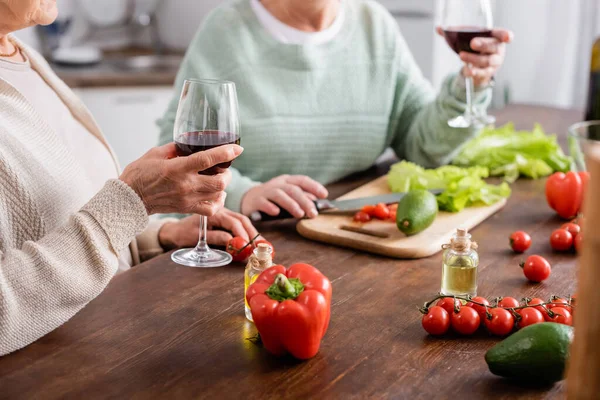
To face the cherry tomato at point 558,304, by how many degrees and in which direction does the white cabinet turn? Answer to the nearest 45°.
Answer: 0° — it already faces it

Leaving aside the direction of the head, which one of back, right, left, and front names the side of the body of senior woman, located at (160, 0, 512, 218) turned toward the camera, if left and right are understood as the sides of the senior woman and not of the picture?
front

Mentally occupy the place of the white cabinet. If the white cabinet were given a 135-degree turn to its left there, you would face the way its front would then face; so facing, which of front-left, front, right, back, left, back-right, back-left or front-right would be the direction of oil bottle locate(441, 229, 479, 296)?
back-right

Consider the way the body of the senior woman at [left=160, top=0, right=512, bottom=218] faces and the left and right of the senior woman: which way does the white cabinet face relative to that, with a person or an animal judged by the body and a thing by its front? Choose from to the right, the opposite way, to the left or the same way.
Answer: the same way

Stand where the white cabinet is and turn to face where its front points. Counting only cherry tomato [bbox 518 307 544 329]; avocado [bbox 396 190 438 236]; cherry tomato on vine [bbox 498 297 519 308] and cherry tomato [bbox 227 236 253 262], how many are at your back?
0

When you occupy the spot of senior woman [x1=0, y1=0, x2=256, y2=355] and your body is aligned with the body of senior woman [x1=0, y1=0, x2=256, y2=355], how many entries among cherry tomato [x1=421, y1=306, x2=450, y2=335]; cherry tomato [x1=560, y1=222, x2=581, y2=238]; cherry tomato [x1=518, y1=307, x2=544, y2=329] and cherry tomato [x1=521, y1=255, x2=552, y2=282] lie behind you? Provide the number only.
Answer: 0

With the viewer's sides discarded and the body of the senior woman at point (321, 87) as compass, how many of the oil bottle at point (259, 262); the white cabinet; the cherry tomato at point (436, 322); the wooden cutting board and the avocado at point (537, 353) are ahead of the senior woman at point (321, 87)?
4

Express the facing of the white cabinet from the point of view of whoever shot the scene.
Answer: facing the viewer

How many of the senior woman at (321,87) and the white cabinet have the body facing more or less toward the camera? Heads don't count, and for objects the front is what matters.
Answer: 2

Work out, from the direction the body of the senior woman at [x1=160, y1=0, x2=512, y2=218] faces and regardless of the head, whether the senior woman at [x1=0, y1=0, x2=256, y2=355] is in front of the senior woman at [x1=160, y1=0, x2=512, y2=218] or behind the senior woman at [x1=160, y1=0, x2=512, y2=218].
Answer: in front

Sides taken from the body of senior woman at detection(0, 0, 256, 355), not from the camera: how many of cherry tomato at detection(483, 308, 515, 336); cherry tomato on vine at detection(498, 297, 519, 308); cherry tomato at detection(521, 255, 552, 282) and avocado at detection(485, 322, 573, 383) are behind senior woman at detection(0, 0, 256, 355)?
0

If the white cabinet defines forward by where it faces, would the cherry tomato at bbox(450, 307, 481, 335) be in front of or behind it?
in front

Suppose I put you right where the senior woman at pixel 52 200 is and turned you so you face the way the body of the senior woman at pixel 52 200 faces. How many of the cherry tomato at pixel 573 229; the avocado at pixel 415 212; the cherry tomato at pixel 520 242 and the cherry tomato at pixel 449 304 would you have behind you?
0

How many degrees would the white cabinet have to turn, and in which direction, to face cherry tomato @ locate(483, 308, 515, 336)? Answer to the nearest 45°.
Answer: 0° — it already faces it

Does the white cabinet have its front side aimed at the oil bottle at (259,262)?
yes

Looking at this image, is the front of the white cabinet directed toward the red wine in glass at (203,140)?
yes
